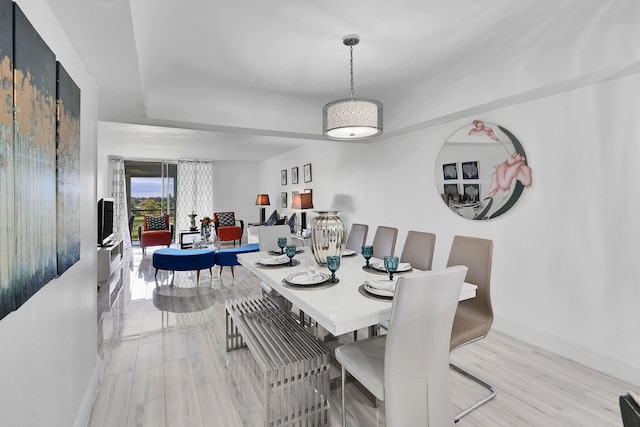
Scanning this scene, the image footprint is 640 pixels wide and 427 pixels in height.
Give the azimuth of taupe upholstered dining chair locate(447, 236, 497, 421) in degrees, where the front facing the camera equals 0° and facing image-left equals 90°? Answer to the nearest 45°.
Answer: approximately 45°

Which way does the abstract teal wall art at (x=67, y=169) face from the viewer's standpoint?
to the viewer's right

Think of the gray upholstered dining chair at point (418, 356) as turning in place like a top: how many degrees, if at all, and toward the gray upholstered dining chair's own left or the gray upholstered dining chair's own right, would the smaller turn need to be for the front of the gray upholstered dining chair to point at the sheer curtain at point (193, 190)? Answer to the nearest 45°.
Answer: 0° — it already faces it

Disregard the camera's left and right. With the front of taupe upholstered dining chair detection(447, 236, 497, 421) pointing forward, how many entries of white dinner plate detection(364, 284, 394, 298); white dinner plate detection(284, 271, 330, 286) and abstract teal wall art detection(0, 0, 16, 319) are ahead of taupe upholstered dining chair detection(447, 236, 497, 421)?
3

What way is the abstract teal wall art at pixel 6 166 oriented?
to the viewer's right
